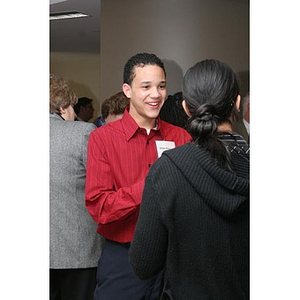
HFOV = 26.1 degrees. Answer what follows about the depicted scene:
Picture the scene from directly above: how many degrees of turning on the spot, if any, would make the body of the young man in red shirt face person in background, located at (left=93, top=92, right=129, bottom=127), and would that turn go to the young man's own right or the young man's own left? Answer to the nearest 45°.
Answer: approximately 135° to the young man's own left

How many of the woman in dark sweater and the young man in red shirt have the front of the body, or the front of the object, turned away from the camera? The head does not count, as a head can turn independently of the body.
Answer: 1

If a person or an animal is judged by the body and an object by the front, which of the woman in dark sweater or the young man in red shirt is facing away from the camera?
the woman in dark sweater

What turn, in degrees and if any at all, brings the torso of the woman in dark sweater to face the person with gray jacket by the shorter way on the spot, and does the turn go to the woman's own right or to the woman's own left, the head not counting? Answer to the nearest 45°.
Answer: approximately 45° to the woman's own left

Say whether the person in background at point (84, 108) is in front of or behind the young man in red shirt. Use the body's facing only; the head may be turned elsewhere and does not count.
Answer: behind

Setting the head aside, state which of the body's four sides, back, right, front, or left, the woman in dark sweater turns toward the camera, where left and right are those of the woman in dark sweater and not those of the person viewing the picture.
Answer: back

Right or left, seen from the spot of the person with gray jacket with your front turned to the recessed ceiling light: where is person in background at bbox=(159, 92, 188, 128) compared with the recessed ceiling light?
right

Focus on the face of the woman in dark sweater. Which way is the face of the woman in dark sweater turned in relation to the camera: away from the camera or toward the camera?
away from the camera

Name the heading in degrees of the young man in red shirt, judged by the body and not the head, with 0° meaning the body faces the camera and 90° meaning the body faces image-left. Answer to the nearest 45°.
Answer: approximately 315°

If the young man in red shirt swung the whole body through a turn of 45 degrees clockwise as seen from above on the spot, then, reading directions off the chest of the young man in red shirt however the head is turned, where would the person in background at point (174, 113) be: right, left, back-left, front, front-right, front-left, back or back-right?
back
